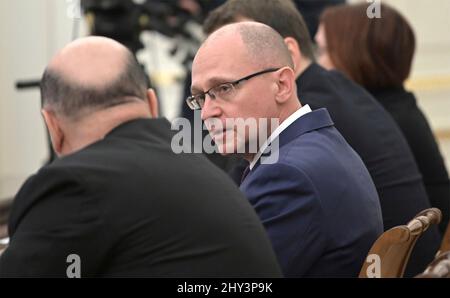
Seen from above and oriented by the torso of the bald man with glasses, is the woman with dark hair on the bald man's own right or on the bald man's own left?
on the bald man's own right

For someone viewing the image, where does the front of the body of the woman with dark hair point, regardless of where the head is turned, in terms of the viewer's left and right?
facing away from the viewer and to the left of the viewer

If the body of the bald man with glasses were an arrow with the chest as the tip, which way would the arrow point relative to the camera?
to the viewer's left

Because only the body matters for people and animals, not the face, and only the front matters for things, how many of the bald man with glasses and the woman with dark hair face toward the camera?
0

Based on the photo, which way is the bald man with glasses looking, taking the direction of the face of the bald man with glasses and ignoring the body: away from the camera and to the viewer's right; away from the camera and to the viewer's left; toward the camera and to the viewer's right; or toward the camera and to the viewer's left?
toward the camera and to the viewer's left

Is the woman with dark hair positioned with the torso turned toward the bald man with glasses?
no

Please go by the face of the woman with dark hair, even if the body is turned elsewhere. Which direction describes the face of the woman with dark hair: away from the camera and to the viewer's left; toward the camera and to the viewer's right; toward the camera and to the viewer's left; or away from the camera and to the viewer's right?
away from the camera and to the viewer's left
